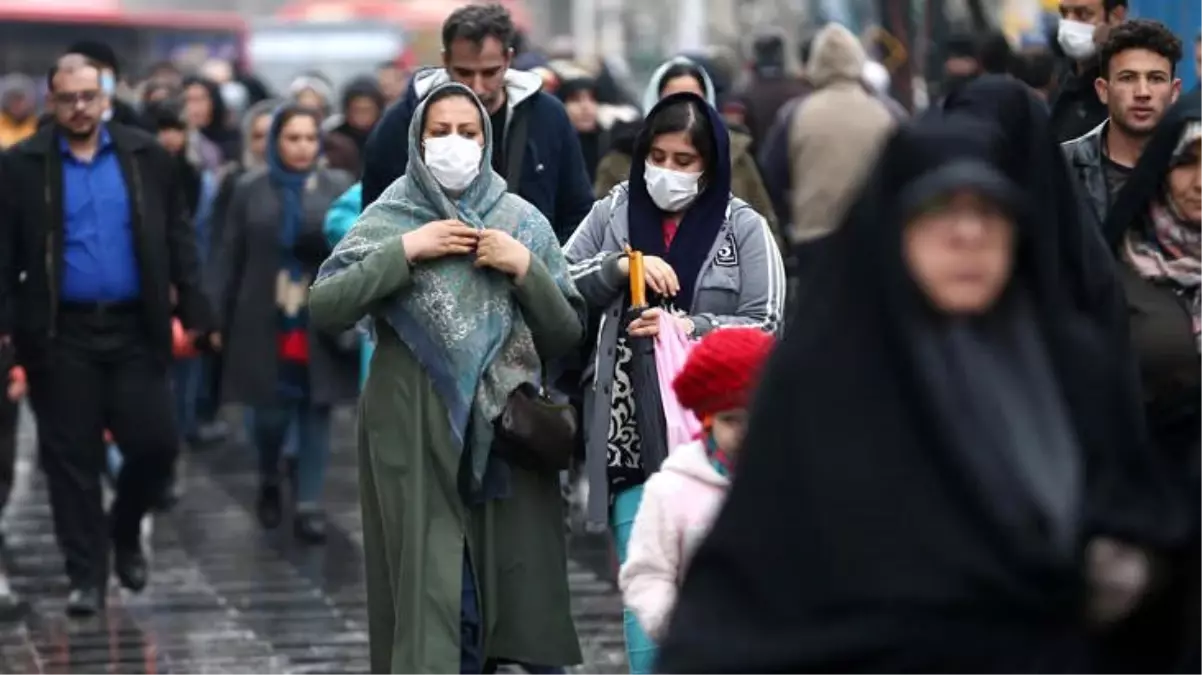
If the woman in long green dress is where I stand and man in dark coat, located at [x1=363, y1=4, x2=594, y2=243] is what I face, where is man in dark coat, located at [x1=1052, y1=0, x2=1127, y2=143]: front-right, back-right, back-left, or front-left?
front-right

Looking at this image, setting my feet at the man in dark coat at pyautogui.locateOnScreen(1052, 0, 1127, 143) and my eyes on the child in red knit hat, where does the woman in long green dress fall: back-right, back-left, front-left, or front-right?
front-right

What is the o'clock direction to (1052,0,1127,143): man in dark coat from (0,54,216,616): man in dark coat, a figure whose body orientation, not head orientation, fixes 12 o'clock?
(1052,0,1127,143): man in dark coat is roughly at 10 o'clock from (0,54,216,616): man in dark coat.

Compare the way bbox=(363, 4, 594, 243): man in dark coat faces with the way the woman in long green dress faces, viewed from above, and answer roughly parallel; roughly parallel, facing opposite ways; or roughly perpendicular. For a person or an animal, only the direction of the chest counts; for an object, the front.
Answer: roughly parallel

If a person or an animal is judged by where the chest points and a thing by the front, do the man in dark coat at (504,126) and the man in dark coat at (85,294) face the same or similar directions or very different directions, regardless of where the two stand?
same or similar directions

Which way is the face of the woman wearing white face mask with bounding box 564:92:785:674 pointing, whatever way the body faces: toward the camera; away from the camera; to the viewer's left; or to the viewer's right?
toward the camera

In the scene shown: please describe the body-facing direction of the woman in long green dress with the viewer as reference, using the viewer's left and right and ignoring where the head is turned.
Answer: facing the viewer

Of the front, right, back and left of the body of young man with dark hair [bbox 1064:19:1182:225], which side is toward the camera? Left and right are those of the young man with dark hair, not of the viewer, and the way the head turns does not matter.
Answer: front

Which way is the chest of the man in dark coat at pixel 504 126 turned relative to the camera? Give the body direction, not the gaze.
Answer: toward the camera

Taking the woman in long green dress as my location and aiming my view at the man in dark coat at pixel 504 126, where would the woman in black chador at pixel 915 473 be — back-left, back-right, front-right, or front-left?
back-right

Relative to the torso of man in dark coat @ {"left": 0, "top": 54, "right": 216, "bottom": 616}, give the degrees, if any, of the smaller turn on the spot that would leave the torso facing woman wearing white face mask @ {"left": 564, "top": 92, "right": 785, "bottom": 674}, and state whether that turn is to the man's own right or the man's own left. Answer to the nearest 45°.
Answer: approximately 45° to the man's own left

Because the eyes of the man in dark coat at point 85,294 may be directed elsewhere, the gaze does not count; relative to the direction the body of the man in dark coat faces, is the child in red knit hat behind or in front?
in front

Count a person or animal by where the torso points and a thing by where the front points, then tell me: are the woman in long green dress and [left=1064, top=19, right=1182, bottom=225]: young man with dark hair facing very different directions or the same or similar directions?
same or similar directions

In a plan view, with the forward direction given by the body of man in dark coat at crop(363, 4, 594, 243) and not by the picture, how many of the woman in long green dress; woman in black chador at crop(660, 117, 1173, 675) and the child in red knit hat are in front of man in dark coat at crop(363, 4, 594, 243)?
3
